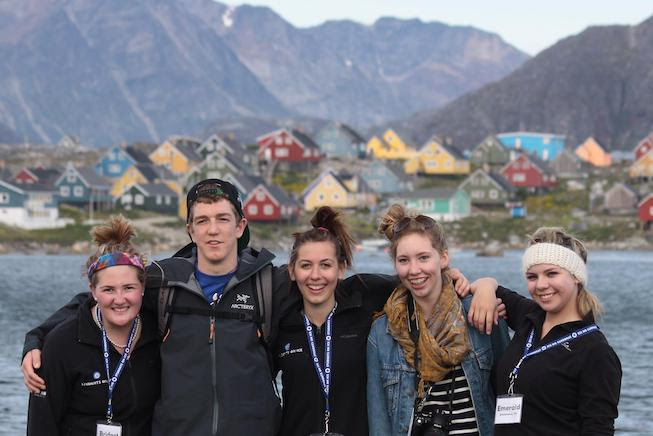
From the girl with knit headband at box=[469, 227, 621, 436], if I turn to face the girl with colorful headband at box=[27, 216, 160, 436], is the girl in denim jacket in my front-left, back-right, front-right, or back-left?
front-right

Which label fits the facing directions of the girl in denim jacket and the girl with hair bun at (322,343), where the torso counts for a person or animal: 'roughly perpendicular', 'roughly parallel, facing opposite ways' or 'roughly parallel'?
roughly parallel

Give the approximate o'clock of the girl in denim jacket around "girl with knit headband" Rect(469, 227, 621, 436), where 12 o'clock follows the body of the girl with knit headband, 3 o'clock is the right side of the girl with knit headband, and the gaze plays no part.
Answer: The girl in denim jacket is roughly at 2 o'clock from the girl with knit headband.

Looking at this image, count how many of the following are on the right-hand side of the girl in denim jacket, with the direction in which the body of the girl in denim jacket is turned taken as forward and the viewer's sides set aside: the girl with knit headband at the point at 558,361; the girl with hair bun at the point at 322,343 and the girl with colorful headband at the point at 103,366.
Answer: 2

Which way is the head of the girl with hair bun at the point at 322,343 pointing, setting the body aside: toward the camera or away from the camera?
toward the camera

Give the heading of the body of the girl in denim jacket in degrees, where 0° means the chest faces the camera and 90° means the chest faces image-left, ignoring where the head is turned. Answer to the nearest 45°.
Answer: approximately 0°

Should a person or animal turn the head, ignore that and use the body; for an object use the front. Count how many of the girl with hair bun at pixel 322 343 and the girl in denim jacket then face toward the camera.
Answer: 2

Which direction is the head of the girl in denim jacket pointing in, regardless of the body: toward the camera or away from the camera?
toward the camera

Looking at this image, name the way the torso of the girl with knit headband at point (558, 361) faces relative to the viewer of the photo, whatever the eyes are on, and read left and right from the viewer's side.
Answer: facing the viewer and to the left of the viewer

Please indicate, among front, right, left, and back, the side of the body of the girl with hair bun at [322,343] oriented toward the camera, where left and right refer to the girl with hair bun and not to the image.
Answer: front

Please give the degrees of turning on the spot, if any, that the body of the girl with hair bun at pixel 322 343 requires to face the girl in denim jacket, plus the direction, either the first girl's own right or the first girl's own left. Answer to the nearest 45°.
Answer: approximately 90° to the first girl's own left

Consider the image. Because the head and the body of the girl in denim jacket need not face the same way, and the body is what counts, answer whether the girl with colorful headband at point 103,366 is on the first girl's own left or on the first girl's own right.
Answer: on the first girl's own right
